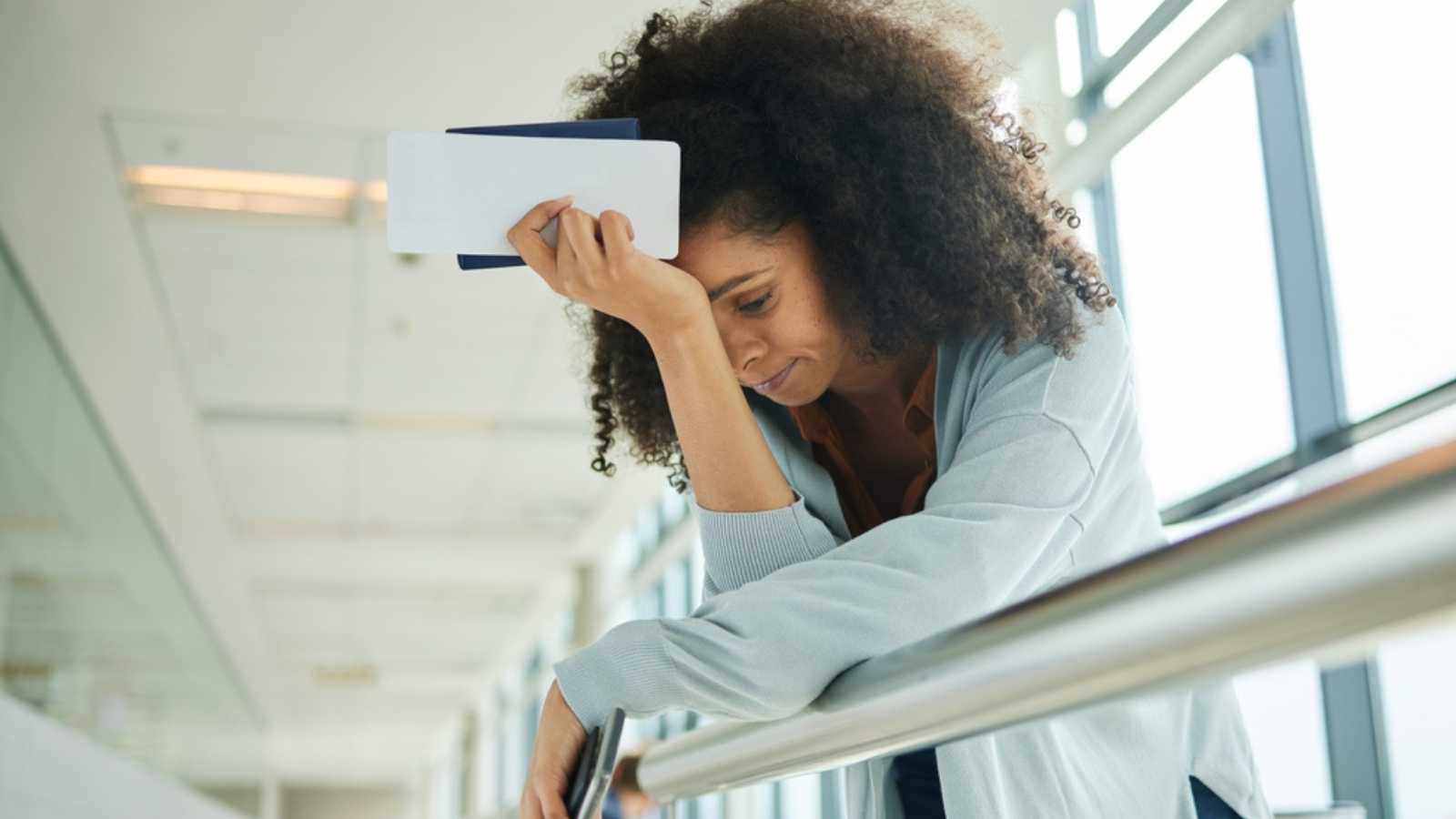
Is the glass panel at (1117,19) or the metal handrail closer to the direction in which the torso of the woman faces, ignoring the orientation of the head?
the metal handrail

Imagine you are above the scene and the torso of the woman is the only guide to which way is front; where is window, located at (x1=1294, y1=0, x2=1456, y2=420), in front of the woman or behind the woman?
behind

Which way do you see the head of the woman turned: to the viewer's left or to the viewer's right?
to the viewer's left

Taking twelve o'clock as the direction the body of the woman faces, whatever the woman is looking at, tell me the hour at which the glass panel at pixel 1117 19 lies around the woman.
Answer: The glass panel is roughly at 5 o'clock from the woman.

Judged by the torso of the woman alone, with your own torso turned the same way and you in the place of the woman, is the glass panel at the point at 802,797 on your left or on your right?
on your right

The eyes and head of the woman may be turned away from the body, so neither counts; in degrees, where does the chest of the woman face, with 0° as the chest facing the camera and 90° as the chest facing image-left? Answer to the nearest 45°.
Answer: approximately 45°

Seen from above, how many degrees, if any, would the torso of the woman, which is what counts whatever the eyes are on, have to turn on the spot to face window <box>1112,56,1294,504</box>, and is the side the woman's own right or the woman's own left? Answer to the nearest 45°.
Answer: approximately 135° to the woman's own right

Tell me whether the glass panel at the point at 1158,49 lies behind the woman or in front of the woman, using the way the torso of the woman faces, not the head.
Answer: behind
